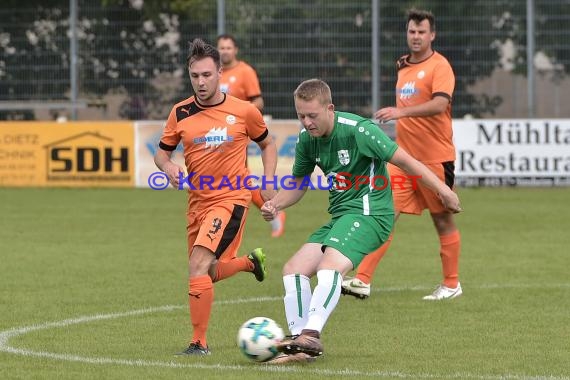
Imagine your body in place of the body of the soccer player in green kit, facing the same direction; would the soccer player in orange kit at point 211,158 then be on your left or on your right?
on your right

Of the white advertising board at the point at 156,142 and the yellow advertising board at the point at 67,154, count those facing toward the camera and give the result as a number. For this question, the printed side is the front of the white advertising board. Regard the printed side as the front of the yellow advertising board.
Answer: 2

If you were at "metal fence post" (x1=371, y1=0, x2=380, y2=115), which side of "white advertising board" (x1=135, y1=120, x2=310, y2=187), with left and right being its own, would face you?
left

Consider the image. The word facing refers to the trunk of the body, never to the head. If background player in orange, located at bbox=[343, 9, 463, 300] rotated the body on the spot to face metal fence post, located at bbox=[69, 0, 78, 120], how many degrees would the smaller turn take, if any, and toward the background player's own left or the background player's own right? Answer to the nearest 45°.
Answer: approximately 90° to the background player's own right

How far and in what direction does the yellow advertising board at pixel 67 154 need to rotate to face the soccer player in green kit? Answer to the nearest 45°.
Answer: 0° — it already faces them

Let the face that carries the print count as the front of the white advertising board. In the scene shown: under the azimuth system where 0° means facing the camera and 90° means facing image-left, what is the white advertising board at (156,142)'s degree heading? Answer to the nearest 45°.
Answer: approximately 0°

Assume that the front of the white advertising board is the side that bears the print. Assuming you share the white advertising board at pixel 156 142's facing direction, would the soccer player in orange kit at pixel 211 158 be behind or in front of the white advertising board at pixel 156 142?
in front

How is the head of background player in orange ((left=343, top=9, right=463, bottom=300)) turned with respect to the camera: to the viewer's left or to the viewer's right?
to the viewer's left
